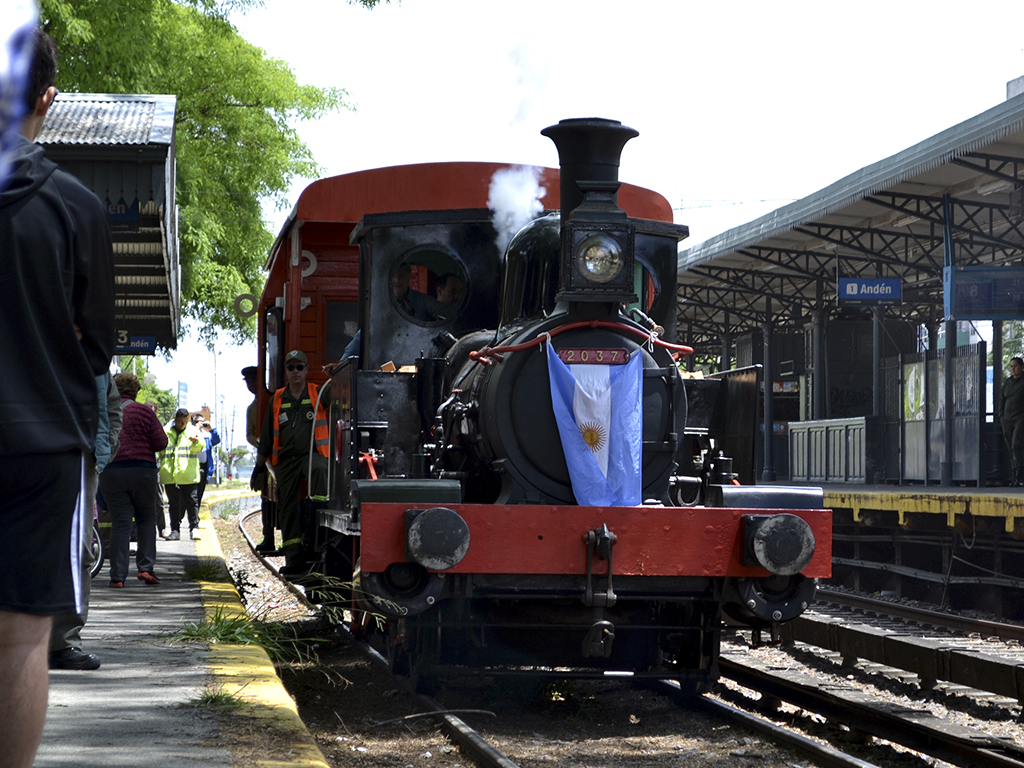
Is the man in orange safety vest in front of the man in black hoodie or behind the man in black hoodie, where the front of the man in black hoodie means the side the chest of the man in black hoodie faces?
in front

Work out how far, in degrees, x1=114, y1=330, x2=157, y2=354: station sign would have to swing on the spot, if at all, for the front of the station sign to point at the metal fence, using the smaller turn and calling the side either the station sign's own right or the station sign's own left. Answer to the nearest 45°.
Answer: approximately 90° to the station sign's own left

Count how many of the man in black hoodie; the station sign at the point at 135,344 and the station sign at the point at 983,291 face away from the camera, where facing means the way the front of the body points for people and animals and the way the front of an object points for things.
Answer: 1

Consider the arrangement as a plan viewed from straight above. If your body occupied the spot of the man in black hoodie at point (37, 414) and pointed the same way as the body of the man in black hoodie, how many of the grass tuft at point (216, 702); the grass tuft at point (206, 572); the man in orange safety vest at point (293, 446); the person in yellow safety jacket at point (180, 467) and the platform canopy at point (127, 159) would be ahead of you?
5

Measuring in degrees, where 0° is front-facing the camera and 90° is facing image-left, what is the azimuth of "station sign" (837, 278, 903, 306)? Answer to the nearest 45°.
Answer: approximately 0°

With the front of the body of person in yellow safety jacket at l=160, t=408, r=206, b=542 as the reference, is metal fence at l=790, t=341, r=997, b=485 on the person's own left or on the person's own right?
on the person's own left

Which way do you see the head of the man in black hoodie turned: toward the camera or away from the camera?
away from the camera

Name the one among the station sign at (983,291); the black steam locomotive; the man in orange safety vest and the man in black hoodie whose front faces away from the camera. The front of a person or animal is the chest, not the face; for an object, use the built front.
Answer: the man in black hoodie

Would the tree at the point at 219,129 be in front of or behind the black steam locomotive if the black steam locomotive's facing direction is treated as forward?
behind
